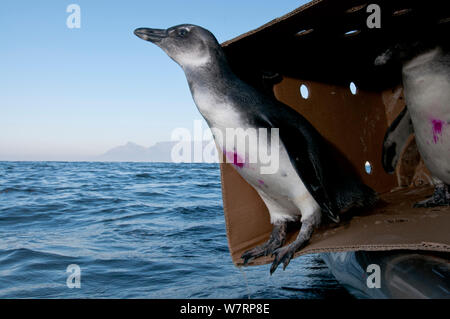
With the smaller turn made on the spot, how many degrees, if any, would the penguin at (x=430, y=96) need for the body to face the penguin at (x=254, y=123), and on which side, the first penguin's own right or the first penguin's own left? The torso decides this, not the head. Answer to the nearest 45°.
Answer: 0° — it already faces it

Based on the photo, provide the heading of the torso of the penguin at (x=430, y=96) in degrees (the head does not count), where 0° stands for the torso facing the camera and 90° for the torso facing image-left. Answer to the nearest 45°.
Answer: approximately 45°
